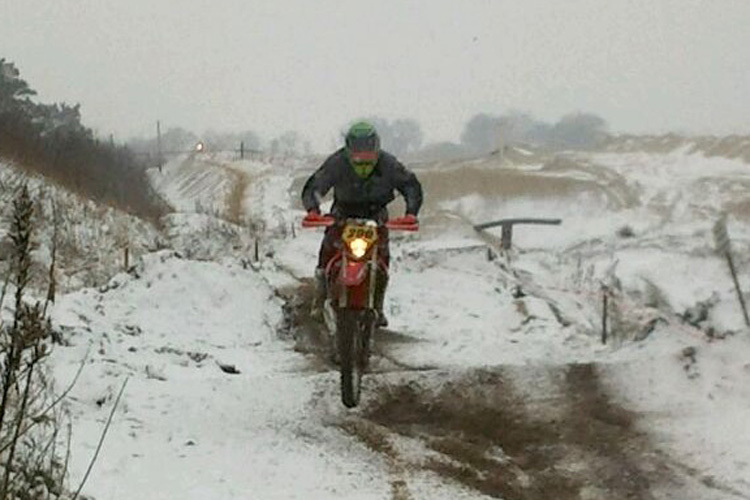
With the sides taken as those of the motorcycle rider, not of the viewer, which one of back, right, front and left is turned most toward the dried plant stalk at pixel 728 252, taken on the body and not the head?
left

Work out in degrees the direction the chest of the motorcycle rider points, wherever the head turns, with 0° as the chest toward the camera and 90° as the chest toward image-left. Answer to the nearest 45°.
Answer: approximately 0°

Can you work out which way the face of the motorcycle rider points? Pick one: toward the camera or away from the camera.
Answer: toward the camera

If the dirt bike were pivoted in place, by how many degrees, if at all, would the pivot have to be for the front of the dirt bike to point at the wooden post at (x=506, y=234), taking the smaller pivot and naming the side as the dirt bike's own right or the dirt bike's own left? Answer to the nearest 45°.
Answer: approximately 180°

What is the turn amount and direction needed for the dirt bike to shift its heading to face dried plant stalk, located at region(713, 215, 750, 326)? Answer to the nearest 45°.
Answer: approximately 135° to its left

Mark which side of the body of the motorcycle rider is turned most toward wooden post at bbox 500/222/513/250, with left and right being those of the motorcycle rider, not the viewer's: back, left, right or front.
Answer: back

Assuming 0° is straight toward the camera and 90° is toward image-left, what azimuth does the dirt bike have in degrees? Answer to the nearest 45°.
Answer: approximately 0°
